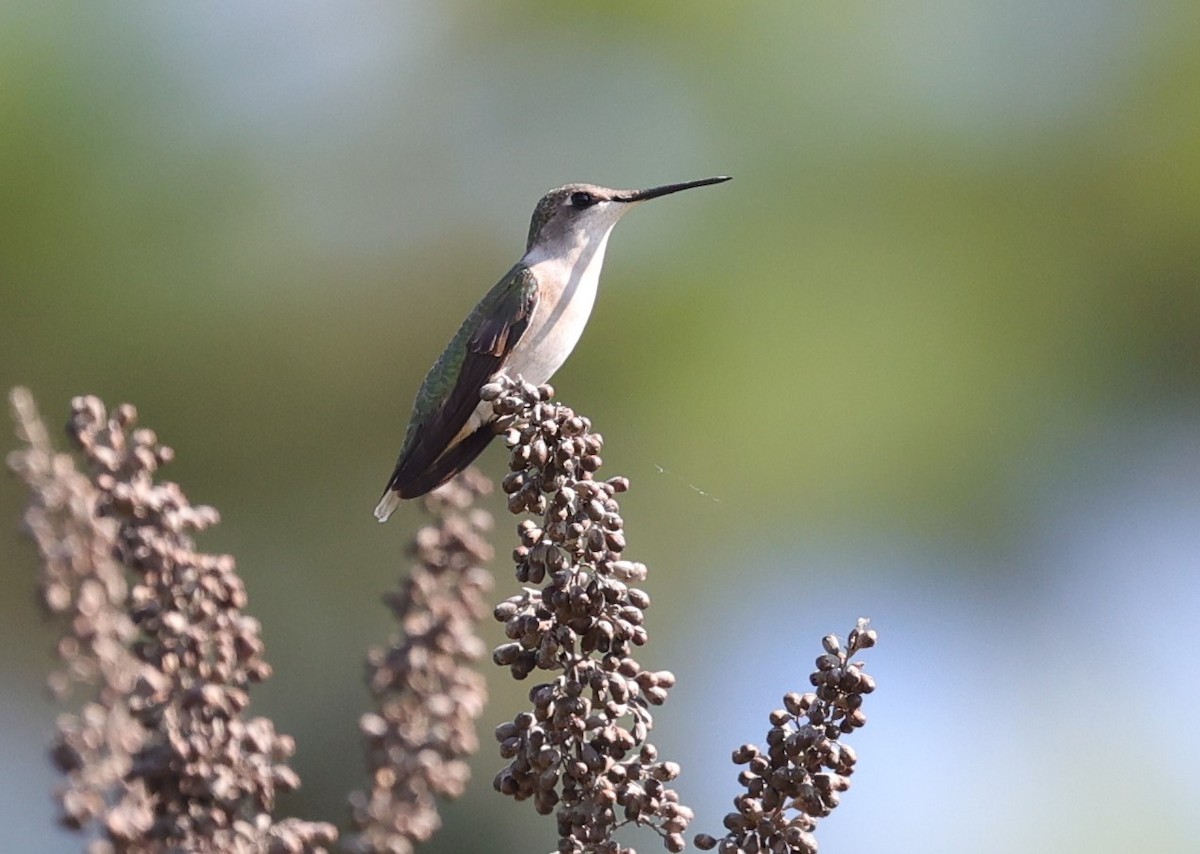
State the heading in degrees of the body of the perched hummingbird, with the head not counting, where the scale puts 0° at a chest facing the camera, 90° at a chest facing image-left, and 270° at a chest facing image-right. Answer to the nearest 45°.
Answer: approximately 270°
